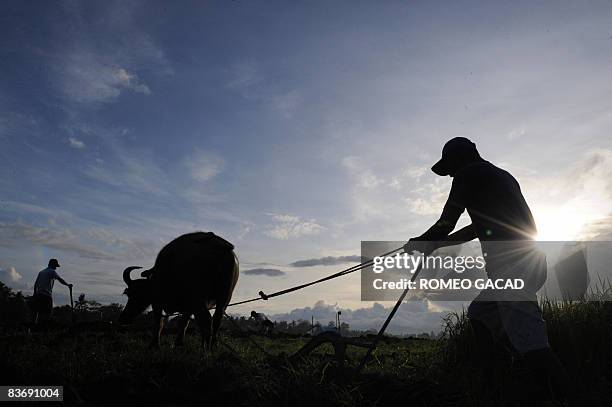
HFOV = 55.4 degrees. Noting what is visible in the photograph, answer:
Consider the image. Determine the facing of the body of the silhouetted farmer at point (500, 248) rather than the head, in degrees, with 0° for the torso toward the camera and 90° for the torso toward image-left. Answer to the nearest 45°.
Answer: approximately 90°

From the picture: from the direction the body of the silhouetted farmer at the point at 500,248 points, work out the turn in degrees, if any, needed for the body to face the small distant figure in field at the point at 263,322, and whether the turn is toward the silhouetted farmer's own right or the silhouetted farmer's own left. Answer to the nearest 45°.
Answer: approximately 45° to the silhouetted farmer's own right

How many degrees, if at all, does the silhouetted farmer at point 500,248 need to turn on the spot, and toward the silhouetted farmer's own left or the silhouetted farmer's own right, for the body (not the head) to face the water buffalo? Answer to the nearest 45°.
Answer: approximately 45° to the silhouetted farmer's own right

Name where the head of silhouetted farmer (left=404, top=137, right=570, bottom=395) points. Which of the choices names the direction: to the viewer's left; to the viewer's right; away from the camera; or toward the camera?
to the viewer's left
